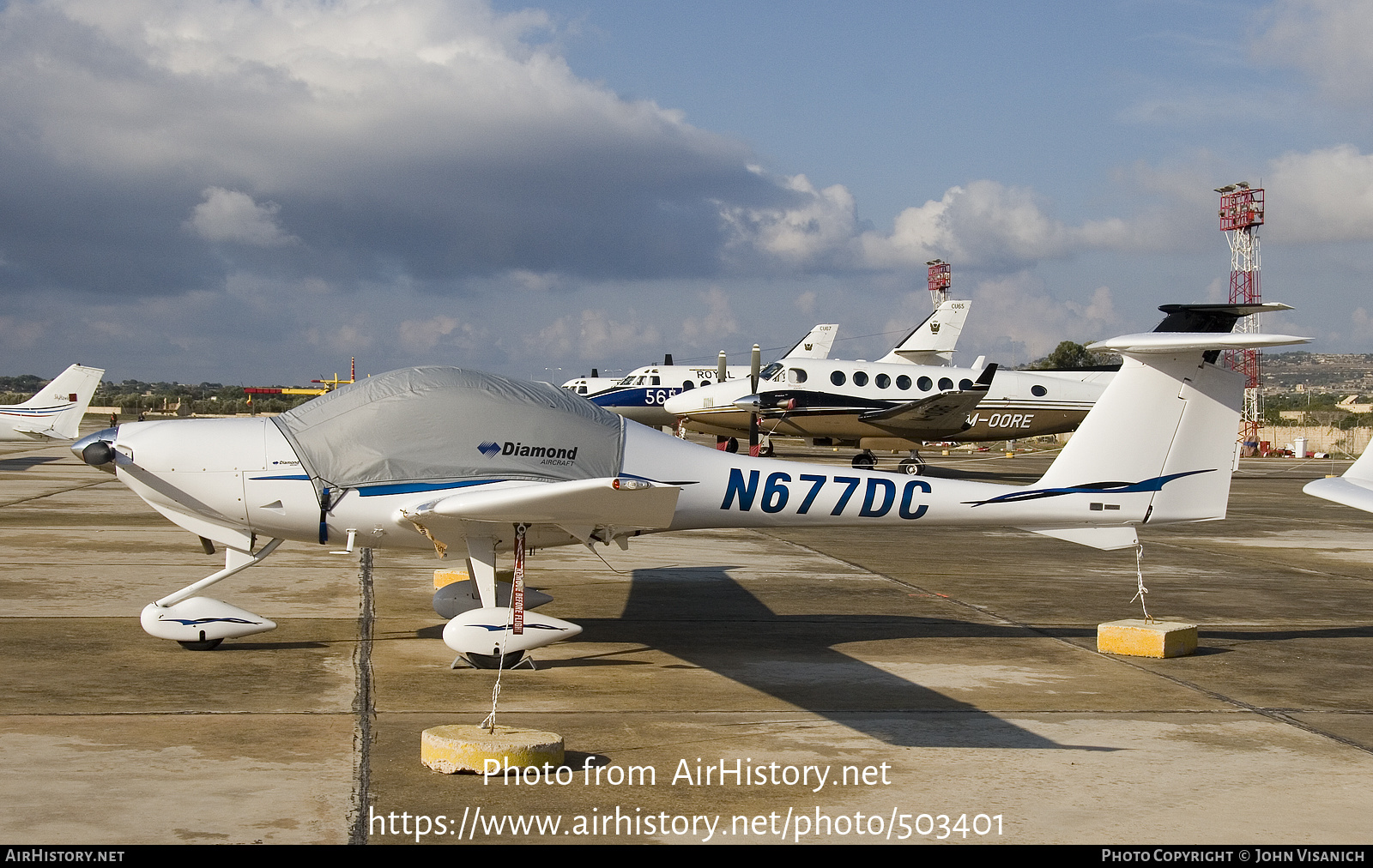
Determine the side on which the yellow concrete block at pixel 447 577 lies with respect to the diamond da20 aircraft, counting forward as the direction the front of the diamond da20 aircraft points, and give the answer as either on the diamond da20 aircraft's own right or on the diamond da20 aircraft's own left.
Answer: on the diamond da20 aircraft's own right

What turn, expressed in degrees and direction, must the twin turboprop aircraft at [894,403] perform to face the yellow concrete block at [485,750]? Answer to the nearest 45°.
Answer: approximately 90° to its left

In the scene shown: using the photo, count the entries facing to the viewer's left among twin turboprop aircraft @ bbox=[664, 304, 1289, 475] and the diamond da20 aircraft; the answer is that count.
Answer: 2

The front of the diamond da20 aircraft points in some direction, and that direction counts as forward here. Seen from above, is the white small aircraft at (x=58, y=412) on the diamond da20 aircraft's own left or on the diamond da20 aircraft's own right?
on the diamond da20 aircraft's own right

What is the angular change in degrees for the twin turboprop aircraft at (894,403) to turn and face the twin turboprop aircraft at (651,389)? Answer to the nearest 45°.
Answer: approximately 45° to its right

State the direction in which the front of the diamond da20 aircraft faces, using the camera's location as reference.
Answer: facing to the left of the viewer

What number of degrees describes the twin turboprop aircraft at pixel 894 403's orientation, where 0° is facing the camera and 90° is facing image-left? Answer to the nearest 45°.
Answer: approximately 90°

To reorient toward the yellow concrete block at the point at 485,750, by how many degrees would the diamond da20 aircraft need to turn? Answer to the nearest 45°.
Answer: approximately 90° to its left

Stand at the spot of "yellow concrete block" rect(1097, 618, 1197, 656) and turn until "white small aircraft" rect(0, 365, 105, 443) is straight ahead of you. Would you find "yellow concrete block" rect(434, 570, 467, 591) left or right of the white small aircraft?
left

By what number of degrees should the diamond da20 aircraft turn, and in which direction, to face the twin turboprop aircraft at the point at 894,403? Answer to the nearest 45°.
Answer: approximately 90° to its right

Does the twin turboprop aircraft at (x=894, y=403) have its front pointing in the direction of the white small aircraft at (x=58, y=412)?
yes

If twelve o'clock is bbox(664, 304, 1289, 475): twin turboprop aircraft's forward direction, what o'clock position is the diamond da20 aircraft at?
The diamond da20 aircraft is roughly at 9 o'clock from the twin turboprop aircraft.
